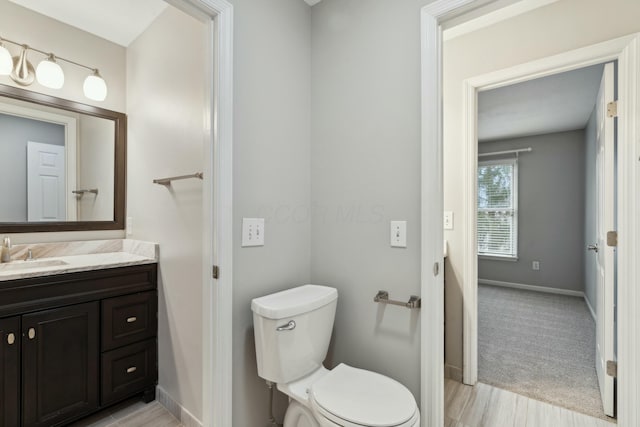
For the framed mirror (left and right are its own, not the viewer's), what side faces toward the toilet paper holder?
front

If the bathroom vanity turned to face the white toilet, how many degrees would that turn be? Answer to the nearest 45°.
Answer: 0° — it already faces it

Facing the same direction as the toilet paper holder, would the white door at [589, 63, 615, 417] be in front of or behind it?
behind

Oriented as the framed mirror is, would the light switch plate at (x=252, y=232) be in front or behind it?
in front

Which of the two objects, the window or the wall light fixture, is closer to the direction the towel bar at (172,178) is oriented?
the wall light fixture

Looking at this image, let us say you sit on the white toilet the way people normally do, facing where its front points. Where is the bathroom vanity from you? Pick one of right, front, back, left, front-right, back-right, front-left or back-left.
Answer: back-right

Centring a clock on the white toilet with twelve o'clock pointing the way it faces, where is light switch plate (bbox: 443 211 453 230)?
The light switch plate is roughly at 9 o'clock from the white toilet.

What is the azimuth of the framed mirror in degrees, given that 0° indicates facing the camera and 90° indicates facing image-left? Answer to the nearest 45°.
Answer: approximately 315°

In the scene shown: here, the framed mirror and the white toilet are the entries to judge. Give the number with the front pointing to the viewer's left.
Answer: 0

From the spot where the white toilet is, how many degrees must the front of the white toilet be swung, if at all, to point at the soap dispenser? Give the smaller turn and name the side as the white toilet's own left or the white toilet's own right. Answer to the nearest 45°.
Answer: approximately 135° to the white toilet's own right
